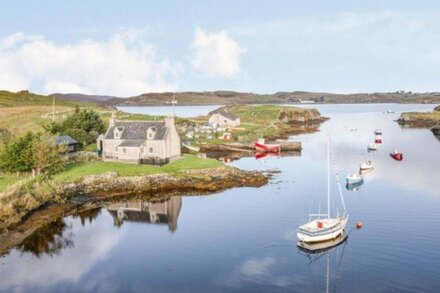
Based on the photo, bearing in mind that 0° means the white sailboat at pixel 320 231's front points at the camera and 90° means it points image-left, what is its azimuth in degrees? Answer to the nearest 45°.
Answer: approximately 225°
